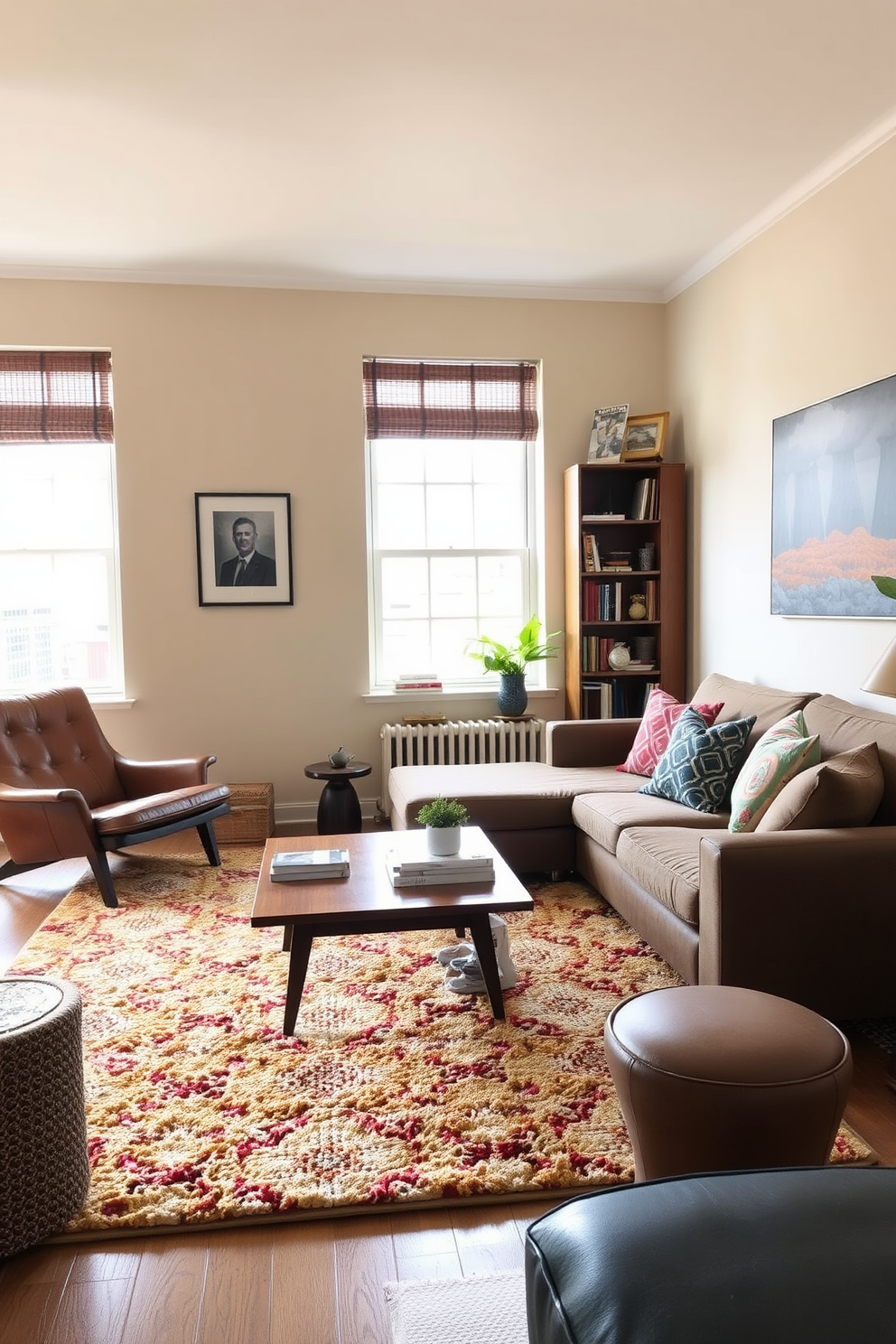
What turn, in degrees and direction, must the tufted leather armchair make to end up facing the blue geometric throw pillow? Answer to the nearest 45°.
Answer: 0° — it already faces it

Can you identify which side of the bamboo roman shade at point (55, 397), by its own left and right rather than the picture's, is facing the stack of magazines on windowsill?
left

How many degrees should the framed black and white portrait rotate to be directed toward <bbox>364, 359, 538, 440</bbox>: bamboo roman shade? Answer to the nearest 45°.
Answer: approximately 90° to its left

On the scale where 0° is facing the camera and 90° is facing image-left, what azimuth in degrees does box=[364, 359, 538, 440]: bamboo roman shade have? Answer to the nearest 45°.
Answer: approximately 0°

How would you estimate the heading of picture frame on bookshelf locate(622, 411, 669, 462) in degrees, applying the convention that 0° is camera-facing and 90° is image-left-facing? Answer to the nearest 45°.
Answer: approximately 45°

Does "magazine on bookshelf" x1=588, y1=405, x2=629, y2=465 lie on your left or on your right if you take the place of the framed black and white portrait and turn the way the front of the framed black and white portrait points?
on your left

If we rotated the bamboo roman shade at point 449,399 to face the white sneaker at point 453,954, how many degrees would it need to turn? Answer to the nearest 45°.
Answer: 0° — it already faces it

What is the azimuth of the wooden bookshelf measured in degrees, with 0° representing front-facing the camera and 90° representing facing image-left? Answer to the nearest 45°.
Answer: approximately 0°

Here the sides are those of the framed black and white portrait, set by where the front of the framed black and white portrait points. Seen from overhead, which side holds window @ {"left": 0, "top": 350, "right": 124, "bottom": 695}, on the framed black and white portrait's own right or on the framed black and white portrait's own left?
on the framed black and white portrait's own right
